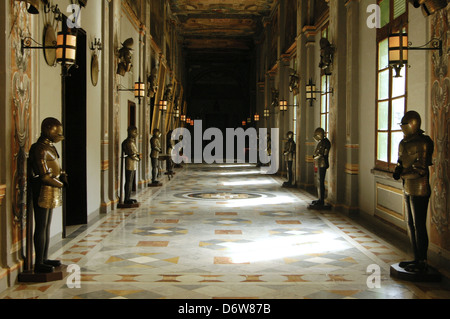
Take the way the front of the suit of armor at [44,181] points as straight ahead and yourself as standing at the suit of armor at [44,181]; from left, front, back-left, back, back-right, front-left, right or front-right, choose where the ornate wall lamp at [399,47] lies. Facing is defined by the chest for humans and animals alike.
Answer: front

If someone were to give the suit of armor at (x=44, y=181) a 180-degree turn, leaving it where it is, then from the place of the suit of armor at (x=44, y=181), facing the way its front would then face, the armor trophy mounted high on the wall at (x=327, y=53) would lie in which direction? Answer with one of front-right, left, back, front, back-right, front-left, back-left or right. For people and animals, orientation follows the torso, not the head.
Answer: back-right

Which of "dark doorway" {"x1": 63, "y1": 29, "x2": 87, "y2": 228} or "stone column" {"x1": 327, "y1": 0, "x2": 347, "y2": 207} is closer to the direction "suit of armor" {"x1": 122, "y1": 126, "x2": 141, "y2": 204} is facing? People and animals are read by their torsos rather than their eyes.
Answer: the stone column

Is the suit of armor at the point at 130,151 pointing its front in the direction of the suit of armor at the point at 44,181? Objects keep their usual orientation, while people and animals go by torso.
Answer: no

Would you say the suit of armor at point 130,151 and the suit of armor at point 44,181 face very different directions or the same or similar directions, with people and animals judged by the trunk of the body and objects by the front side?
same or similar directions

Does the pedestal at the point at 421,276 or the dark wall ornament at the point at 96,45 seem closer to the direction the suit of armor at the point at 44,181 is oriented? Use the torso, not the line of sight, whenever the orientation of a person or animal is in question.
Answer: the pedestal

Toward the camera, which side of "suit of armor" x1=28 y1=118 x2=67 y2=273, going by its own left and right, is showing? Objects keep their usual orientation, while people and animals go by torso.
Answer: right

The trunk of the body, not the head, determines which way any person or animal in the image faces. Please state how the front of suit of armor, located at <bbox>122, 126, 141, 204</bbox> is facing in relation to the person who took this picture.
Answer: facing to the right of the viewer

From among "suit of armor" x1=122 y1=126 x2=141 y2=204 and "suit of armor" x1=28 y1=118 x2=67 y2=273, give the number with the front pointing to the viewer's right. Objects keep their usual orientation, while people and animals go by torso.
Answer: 2

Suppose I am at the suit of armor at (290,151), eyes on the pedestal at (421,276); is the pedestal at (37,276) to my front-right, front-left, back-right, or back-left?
front-right

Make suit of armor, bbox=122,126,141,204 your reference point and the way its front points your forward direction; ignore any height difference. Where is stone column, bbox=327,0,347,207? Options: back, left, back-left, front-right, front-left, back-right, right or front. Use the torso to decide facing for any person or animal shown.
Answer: front

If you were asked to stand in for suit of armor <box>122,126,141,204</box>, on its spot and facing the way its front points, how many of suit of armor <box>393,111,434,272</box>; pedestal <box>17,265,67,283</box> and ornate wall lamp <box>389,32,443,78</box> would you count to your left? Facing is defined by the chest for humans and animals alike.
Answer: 0

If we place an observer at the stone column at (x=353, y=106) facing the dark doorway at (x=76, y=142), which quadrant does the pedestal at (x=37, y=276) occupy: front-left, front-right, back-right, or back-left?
front-left

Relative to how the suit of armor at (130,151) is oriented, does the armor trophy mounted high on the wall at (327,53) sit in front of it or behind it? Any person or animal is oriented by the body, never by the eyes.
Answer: in front
